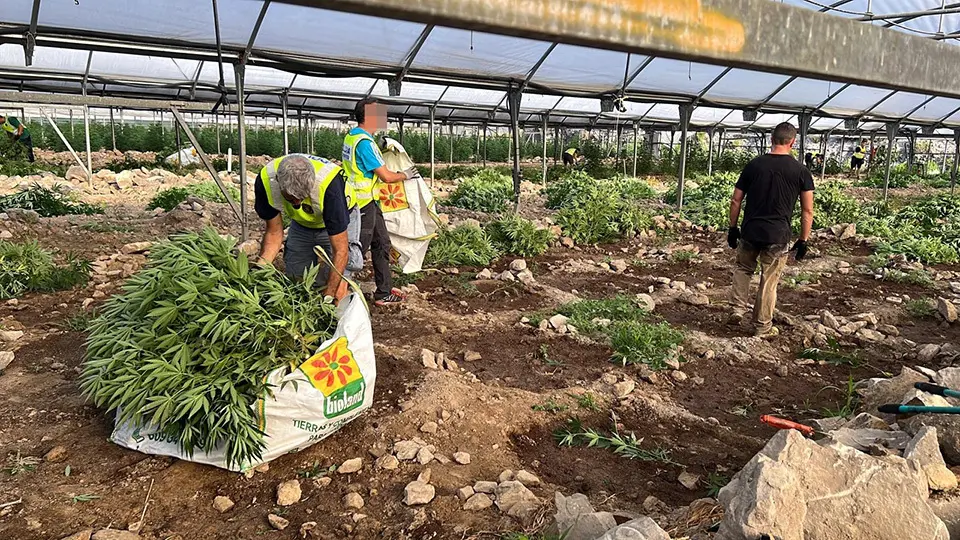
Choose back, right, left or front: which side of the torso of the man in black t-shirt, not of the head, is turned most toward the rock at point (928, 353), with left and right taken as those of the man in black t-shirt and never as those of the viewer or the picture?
right

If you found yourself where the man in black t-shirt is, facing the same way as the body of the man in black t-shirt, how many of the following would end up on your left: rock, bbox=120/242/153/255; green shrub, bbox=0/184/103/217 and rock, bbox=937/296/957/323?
2

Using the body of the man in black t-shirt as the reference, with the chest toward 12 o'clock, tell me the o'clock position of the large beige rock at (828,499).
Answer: The large beige rock is roughly at 6 o'clock from the man in black t-shirt.

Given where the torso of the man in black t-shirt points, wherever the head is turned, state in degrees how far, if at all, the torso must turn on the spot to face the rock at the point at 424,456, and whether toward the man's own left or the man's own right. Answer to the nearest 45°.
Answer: approximately 135° to the man's own left

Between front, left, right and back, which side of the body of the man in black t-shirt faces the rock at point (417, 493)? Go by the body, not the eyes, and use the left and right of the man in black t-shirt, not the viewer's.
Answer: back

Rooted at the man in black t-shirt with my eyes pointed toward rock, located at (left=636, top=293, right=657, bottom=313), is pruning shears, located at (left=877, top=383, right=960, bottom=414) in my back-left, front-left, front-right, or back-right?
back-left

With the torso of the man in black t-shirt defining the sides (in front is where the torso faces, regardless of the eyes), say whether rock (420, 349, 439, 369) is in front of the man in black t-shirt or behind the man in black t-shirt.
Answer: behind

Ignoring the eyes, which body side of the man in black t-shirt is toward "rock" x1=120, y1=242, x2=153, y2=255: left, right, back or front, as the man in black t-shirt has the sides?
left

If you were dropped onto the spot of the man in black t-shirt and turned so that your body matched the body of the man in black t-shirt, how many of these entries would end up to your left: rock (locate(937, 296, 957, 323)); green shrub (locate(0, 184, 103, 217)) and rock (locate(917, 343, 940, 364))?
1

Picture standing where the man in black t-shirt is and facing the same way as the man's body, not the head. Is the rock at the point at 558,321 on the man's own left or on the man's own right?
on the man's own left

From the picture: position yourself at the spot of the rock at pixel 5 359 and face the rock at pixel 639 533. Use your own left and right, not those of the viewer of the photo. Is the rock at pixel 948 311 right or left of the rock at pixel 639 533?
left

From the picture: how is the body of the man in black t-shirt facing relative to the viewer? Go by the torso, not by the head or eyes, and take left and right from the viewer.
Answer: facing away from the viewer

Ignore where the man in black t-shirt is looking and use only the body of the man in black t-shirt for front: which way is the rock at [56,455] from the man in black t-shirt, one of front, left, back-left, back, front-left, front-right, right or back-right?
back-left

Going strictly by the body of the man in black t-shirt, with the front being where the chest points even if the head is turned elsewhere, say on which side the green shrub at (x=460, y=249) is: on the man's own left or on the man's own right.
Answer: on the man's own left

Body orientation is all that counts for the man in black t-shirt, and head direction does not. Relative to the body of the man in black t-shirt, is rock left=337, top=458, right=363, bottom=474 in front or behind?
behind
